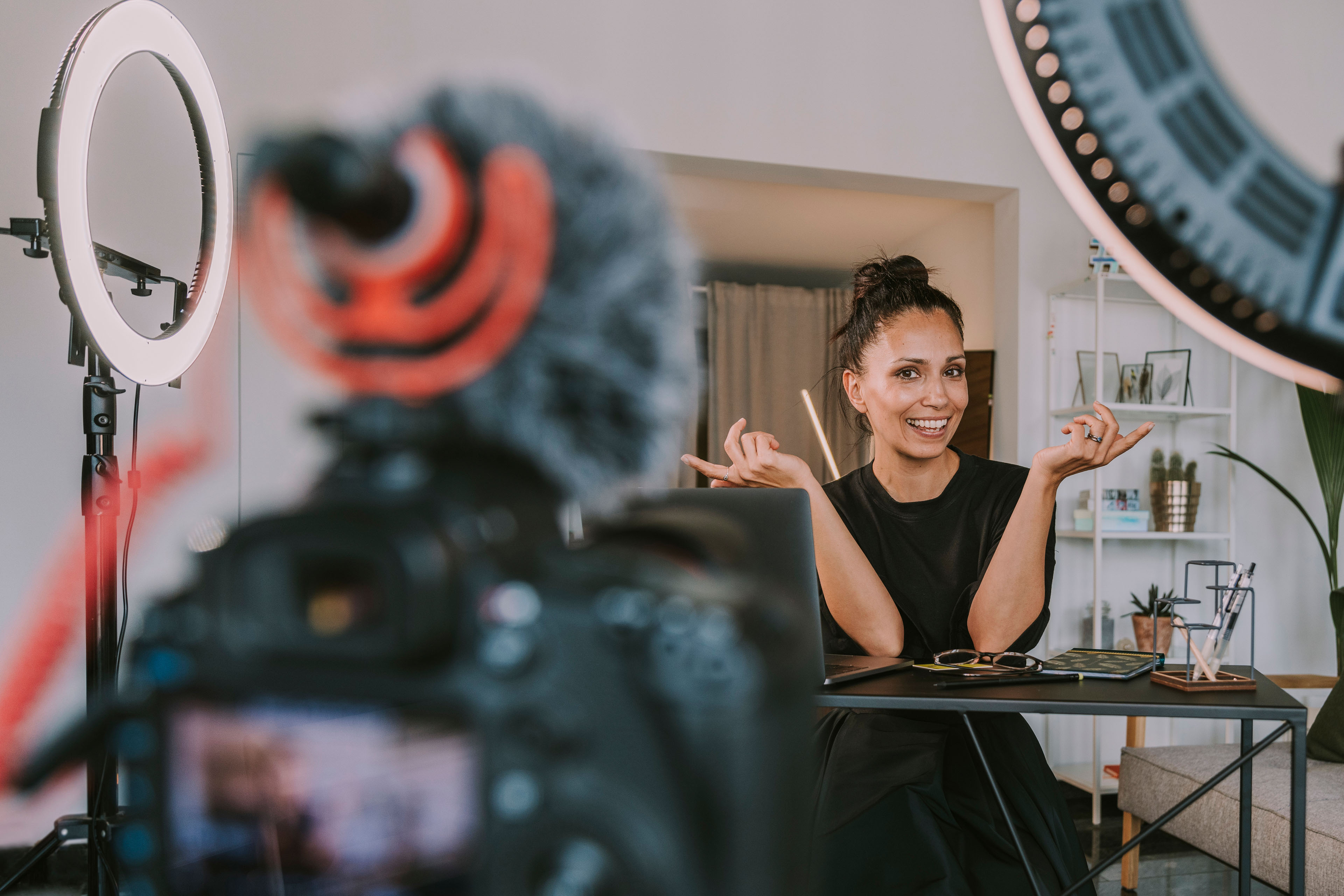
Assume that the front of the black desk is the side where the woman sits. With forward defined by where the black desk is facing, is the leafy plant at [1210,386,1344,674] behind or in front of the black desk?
in front

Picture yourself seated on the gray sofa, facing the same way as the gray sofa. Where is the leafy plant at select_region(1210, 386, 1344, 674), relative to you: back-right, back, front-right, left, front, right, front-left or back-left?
back-right

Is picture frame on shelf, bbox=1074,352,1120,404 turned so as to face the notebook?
yes

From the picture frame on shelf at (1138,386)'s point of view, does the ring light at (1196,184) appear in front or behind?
in front

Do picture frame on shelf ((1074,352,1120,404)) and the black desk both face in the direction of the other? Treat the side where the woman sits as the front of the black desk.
yes

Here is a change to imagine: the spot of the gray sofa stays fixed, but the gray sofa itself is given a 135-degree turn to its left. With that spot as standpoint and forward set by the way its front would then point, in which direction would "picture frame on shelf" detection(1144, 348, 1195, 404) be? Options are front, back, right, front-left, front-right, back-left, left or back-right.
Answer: left

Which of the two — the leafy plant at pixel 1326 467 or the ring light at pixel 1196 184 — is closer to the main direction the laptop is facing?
the leafy plant

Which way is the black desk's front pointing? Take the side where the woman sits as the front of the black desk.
away from the camera
